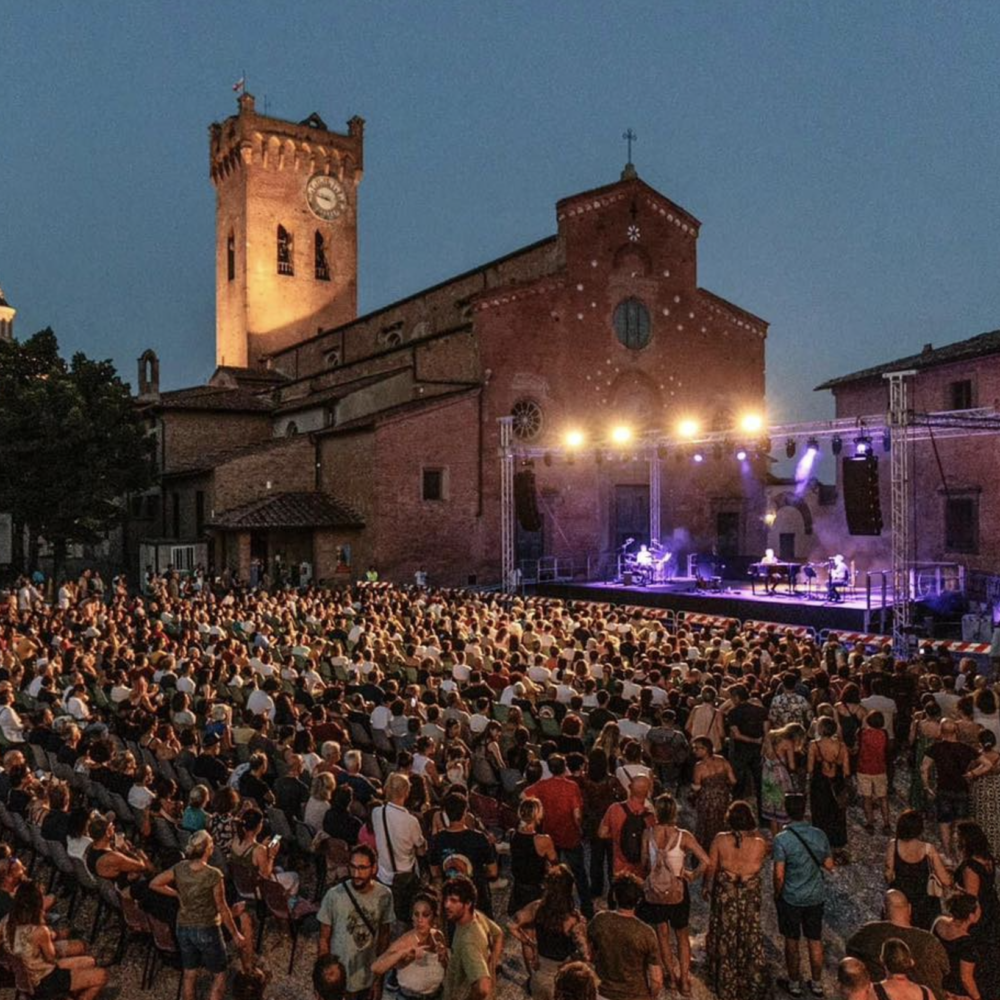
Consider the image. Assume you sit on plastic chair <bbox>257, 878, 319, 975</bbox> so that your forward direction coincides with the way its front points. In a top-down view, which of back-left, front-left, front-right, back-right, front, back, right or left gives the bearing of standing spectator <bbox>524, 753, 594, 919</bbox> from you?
front-right

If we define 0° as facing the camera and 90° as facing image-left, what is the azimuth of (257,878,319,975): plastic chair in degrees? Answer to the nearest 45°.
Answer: approximately 225°

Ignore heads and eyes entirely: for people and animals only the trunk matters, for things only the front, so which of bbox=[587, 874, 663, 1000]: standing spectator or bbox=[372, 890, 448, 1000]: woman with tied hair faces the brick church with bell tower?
the standing spectator

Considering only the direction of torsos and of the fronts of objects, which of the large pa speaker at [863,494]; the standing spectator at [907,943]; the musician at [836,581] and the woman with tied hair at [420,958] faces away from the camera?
the standing spectator

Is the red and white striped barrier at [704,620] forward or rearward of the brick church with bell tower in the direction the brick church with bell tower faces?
forward

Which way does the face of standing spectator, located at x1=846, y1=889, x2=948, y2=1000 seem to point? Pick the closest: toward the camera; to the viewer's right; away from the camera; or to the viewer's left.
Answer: away from the camera

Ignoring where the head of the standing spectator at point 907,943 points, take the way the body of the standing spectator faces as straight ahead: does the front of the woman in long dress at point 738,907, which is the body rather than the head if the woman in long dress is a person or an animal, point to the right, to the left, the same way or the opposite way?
the same way

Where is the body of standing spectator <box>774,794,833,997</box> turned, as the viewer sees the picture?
away from the camera

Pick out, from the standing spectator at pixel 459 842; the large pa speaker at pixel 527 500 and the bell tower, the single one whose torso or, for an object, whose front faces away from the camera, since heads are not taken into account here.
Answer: the standing spectator

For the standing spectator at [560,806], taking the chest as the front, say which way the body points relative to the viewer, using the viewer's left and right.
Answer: facing away from the viewer

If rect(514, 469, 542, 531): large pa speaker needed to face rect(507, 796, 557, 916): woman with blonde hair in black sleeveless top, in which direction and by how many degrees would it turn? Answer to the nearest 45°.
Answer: approximately 45° to its left

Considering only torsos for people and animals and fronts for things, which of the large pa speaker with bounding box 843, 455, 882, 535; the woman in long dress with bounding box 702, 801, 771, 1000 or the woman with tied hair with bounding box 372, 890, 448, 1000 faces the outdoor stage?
the woman in long dress

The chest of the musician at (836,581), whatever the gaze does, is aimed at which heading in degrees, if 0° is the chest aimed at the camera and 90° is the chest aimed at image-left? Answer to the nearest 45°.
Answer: approximately 45°

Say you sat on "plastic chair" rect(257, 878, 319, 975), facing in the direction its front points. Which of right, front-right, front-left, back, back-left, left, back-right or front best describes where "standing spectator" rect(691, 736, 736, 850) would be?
front-right

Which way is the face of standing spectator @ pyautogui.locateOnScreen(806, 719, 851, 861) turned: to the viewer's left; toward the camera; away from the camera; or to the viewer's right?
away from the camera

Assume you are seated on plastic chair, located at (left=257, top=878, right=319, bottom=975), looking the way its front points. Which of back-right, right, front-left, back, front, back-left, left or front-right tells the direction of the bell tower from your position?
front-left

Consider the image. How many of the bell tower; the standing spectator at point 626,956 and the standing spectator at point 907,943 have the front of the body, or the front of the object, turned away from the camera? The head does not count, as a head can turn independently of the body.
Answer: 2

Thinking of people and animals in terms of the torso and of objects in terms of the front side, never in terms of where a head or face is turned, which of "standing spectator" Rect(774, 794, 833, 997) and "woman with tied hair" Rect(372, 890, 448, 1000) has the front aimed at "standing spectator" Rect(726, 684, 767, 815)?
"standing spectator" Rect(774, 794, 833, 997)
